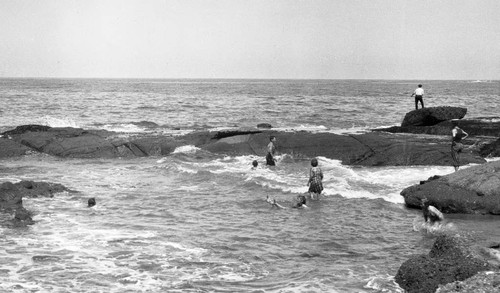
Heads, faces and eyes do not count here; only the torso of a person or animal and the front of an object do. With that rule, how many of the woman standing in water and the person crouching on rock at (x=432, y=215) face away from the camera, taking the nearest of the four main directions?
1

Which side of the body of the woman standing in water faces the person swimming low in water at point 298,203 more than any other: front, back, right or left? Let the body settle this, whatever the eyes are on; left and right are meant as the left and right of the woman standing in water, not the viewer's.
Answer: back

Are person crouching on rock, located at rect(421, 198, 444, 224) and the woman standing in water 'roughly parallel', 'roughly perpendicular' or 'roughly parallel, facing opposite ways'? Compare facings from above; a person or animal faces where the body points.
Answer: roughly perpendicular

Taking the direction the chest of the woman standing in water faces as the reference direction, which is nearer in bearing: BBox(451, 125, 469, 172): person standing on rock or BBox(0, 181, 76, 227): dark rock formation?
the person standing on rock

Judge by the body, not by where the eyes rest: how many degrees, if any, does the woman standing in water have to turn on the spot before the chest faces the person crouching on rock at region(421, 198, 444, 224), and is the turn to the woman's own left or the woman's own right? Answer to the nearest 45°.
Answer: approximately 135° to the woman's own right

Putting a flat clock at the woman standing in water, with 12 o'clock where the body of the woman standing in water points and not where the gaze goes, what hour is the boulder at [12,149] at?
The boulder is roughly at 10 o'clock from the woman standing in water.

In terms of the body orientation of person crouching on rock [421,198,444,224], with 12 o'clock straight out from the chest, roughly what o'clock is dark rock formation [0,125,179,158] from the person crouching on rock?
The dark rock formation is roughly at 1 o'clock from the person crouching on rock.

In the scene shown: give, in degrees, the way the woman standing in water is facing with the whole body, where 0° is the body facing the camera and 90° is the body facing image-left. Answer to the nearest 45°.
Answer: approximately 180°

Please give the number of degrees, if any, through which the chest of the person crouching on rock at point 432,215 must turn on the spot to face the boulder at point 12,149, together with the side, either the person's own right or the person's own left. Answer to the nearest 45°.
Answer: approximately 45° to the person's own right
